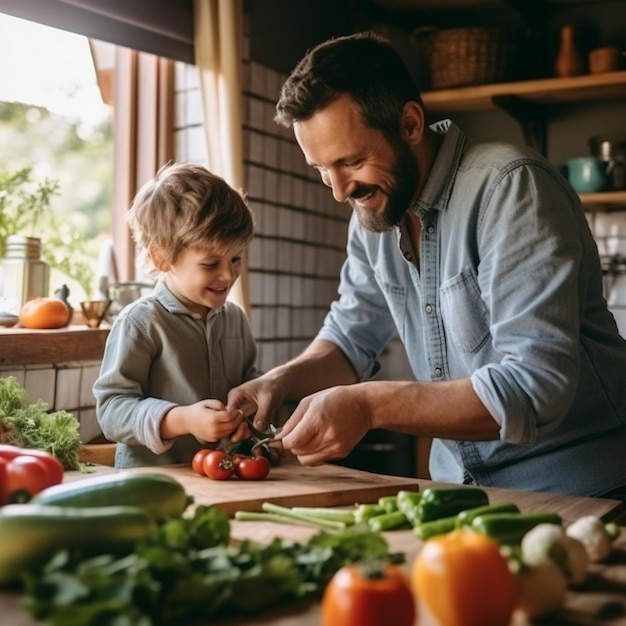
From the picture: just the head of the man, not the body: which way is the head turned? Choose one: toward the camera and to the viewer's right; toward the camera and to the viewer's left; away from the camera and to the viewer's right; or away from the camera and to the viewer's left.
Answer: toward the camera and to the viewer's left

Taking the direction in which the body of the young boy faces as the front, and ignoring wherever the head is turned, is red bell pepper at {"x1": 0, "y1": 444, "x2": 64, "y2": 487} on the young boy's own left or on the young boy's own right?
on the young boy's own right

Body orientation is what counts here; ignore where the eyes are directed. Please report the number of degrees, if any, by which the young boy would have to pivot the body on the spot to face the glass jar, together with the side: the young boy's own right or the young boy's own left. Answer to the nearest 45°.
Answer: approximately 180°

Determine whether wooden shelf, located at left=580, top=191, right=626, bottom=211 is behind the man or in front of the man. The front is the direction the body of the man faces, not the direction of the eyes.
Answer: behind

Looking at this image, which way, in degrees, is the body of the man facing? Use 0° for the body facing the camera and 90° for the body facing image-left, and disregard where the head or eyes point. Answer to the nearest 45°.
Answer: approximately 45°

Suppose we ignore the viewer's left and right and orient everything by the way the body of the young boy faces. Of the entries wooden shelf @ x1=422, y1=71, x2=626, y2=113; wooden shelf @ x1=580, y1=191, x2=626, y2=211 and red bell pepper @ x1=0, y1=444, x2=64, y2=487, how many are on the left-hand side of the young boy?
2

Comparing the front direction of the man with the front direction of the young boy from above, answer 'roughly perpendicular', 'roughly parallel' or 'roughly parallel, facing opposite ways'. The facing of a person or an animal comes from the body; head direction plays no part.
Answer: roughly perpendicular

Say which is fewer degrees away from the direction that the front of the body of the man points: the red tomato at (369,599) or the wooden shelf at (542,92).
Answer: the red tomato

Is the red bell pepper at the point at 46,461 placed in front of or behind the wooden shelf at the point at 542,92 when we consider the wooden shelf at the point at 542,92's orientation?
in front

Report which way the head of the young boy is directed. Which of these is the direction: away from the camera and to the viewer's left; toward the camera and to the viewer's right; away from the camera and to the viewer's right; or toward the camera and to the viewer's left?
toward the camera and to the viewer's right

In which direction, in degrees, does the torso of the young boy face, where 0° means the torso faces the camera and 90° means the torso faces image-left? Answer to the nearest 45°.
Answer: approximately 315°
